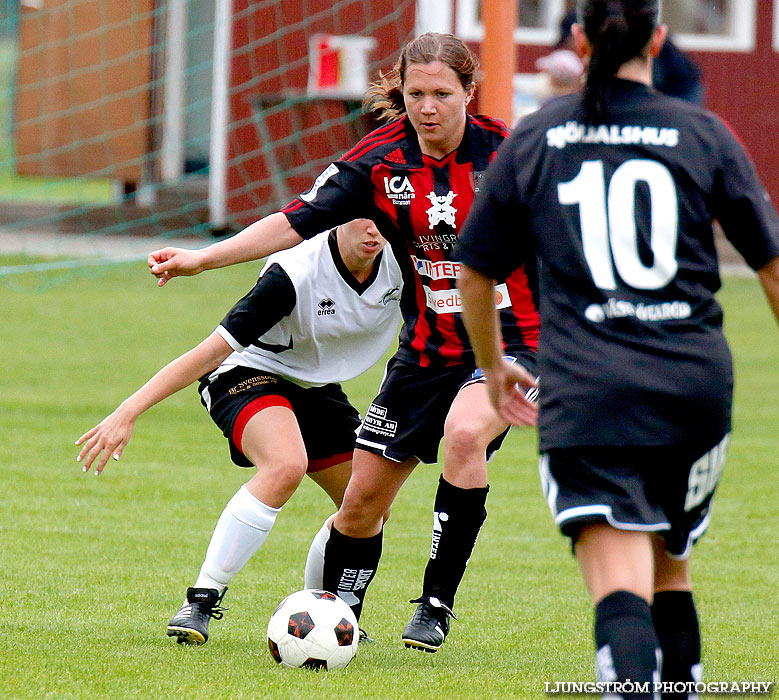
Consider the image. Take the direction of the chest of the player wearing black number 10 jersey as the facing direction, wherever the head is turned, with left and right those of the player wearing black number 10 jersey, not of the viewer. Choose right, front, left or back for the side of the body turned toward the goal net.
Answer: front

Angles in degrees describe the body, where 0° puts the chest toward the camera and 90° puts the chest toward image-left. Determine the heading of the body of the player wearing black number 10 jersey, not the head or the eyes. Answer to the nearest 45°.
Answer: approximately 180°

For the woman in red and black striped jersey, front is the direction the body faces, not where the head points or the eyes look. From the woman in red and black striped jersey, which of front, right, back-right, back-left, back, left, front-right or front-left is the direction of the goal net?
back

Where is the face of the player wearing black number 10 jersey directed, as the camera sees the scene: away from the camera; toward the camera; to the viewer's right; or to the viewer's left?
away from the camera

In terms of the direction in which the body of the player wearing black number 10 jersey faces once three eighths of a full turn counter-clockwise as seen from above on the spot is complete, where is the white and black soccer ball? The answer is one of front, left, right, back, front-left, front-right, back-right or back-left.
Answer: right
